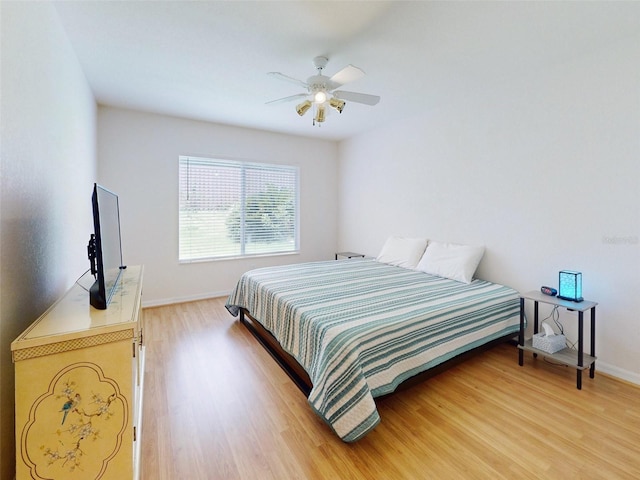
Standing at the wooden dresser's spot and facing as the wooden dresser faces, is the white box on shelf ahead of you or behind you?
ahead

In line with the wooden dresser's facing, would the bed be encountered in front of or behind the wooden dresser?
in front

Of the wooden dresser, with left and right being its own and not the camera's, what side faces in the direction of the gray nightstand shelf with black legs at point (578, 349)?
front

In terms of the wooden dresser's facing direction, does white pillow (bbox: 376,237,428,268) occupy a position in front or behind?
in front

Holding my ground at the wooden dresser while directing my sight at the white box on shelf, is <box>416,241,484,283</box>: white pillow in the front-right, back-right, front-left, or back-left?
front-left

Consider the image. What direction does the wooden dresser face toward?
to the viewer's right
